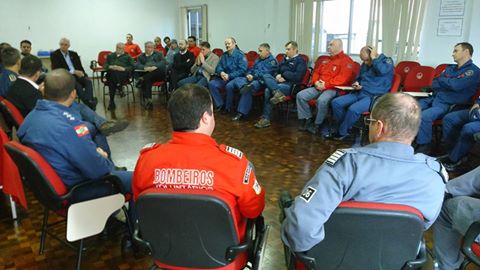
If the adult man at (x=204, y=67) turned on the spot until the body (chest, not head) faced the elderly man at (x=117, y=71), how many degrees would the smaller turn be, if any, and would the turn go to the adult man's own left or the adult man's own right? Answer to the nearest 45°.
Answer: approximately 90° to the adult man's own right

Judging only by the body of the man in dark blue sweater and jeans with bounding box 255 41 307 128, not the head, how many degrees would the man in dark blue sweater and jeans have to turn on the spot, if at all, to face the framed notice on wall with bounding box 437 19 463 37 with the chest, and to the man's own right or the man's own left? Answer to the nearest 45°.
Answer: approximately 135° to the man's own left

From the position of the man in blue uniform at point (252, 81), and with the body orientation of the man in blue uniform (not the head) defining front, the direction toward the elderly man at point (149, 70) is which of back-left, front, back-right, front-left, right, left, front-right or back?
right

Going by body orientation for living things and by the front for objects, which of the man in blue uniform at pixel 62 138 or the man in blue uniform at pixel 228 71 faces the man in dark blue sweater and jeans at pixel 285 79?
the man in blue uniform at pixel 62 138

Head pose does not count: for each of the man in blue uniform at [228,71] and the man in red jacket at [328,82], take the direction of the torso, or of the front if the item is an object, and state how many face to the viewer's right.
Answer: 0

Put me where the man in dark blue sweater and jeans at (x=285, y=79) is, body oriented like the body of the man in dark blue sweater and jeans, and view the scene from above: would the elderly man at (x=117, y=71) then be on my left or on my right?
on my right

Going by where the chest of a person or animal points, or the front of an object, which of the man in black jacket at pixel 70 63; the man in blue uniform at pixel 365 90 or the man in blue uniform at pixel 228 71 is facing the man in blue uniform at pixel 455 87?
the man in black jacket

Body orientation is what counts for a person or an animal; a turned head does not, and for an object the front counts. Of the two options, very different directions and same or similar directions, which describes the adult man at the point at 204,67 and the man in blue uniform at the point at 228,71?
same or similar directions

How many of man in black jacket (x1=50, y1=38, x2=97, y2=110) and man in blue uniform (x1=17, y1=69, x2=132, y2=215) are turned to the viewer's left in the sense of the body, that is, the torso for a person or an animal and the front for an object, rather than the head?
0

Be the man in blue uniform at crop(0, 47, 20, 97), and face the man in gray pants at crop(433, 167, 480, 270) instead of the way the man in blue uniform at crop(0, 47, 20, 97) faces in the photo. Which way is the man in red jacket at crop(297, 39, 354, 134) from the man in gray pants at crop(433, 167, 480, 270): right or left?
left

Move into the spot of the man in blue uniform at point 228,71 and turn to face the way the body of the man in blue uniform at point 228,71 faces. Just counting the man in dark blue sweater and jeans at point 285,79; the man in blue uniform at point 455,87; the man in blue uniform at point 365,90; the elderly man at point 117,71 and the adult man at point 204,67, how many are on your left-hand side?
3

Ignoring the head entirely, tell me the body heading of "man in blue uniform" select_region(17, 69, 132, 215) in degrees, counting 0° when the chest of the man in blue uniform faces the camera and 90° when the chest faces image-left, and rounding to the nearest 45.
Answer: approximately 225°

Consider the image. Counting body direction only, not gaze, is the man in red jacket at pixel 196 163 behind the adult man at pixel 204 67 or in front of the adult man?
in front

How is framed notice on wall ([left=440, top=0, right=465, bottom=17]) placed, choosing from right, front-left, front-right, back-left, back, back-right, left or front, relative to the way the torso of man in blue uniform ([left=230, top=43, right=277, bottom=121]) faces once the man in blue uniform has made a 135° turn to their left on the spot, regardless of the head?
front

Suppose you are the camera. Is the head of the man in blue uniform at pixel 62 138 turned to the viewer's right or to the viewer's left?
to the viewer's right

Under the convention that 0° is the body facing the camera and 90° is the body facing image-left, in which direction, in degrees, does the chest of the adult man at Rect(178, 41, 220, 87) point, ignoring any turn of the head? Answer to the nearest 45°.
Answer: approximately 45°

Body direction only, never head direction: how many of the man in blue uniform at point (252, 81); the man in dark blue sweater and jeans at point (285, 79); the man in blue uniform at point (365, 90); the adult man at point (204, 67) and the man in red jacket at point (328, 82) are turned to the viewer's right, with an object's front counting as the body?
0

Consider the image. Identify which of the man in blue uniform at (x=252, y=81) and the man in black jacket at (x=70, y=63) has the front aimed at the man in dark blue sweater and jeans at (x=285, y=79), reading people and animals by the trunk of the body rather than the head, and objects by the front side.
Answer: the man in black jacket

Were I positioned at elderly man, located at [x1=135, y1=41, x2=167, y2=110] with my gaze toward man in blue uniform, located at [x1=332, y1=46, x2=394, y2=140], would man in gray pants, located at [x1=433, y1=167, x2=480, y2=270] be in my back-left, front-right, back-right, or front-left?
front-right

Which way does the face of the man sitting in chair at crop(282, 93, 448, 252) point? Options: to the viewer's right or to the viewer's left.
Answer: to the viewer's left

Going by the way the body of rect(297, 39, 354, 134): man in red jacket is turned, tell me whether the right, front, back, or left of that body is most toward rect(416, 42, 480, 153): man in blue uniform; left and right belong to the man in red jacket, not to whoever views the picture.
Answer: left

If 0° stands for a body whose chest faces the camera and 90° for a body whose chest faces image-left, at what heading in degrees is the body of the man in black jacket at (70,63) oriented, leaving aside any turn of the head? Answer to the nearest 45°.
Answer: approximately 315°

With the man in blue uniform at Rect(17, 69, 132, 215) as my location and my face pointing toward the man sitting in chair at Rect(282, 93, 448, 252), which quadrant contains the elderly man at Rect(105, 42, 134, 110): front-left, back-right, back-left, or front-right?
back-left
